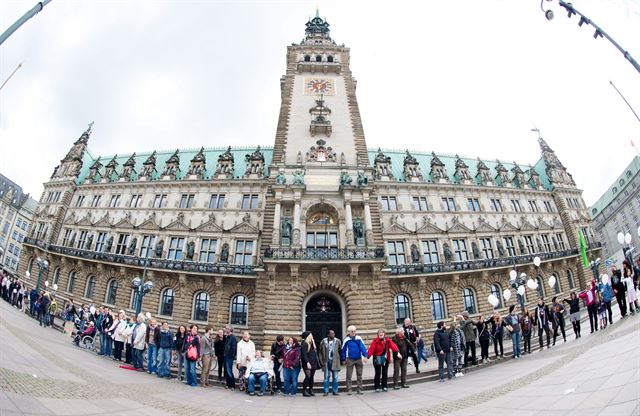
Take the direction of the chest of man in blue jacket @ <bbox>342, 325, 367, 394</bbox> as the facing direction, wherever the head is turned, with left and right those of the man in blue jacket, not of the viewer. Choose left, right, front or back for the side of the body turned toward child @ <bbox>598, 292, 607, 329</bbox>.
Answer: left

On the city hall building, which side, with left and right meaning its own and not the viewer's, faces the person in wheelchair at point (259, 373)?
front

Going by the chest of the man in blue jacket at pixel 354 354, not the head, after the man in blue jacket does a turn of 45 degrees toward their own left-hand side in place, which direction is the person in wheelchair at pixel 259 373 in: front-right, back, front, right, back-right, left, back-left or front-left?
back-right

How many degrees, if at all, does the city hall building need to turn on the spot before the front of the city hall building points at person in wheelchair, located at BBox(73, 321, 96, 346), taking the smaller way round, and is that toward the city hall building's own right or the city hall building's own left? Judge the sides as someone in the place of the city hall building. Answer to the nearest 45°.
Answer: approximately 45° to the city hall building's own right

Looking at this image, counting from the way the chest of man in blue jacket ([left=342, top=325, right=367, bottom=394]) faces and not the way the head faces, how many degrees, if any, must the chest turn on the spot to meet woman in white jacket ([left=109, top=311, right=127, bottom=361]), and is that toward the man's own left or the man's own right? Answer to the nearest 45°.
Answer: approximately 90° to the man's own right

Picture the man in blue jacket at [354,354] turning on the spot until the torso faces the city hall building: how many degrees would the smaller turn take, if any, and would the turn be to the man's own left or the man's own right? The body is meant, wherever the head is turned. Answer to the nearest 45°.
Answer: approximately 180°

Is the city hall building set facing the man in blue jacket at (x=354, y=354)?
yes

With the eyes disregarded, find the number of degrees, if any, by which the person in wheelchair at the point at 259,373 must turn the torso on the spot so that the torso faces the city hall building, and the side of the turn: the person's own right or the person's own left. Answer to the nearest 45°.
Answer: approximately 180°

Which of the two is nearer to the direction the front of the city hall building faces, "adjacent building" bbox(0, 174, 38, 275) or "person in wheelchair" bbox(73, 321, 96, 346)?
the person in wheelchair

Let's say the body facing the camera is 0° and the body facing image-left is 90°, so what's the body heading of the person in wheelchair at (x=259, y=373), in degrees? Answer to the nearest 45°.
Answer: approximately 0°

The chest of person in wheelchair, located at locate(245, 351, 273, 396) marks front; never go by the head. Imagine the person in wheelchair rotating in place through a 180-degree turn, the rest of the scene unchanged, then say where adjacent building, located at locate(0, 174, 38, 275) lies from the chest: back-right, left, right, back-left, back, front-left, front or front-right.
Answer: front-left

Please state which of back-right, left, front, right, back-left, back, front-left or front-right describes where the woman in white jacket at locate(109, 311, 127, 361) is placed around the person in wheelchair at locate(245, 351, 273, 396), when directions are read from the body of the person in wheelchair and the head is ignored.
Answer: back-right
